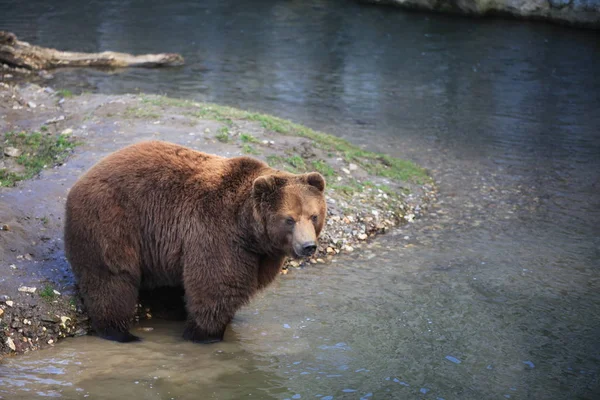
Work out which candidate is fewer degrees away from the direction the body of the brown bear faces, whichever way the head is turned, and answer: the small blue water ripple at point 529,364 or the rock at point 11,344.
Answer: the small blue water ripple

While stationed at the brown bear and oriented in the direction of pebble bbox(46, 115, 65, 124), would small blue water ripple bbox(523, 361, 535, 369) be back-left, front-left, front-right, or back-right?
back-right

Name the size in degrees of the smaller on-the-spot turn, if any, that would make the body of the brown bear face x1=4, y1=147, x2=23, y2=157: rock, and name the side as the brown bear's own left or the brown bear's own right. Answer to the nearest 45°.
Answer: approximately 135° to the brown bear's own left

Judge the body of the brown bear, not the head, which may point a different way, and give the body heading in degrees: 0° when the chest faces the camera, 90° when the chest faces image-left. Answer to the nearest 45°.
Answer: approximately 270°

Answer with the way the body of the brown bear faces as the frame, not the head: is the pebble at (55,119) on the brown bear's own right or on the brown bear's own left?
on the brown bear's own left

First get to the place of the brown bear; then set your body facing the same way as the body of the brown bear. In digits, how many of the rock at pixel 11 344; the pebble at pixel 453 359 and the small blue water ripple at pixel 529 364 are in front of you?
2

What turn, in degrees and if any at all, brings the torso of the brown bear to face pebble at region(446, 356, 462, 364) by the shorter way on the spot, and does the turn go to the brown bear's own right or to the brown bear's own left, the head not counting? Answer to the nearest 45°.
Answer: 0° — it already faces it
